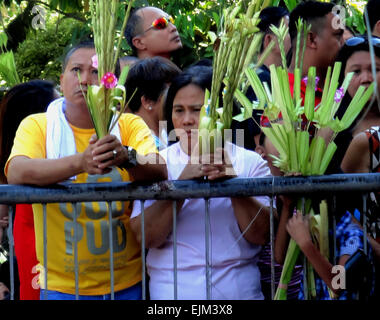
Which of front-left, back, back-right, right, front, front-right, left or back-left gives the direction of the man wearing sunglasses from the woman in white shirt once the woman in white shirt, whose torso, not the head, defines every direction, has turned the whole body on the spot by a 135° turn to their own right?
front-right

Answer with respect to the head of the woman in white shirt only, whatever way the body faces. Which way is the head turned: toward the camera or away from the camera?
toward the camera

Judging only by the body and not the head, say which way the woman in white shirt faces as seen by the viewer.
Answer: toward the camera
